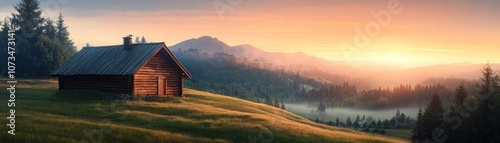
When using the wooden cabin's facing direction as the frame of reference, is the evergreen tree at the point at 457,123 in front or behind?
in front

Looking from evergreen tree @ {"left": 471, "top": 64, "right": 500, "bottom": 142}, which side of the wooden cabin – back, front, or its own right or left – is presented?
front

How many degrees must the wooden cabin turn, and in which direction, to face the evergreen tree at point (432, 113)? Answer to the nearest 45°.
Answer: approximately 45° to its left

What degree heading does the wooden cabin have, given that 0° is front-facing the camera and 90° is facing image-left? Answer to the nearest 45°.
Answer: approximately 315°
